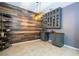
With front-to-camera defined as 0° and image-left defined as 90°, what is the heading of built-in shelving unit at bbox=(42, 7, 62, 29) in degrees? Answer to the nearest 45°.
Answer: approximately 45°
